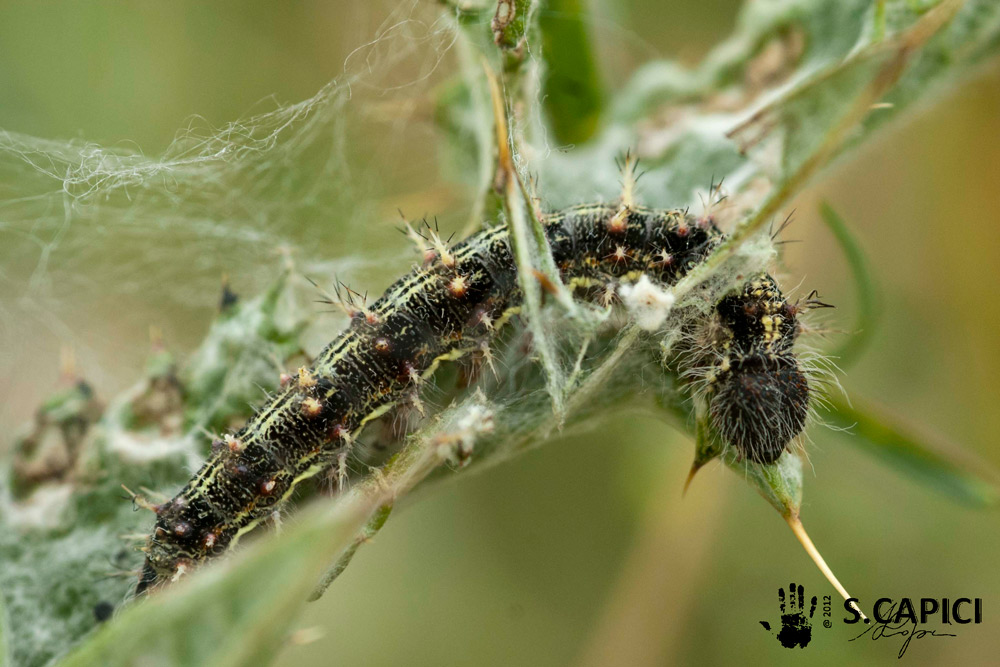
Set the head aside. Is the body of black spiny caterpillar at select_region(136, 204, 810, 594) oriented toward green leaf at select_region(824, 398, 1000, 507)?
yes

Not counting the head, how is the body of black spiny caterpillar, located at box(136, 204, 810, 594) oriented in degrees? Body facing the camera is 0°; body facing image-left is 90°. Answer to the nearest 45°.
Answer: approximately 270°

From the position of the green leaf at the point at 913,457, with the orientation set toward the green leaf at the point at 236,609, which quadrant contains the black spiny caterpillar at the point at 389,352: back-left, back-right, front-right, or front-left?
front-right

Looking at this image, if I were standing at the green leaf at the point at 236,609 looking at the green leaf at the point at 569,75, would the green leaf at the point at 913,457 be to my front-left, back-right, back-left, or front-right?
front-right
